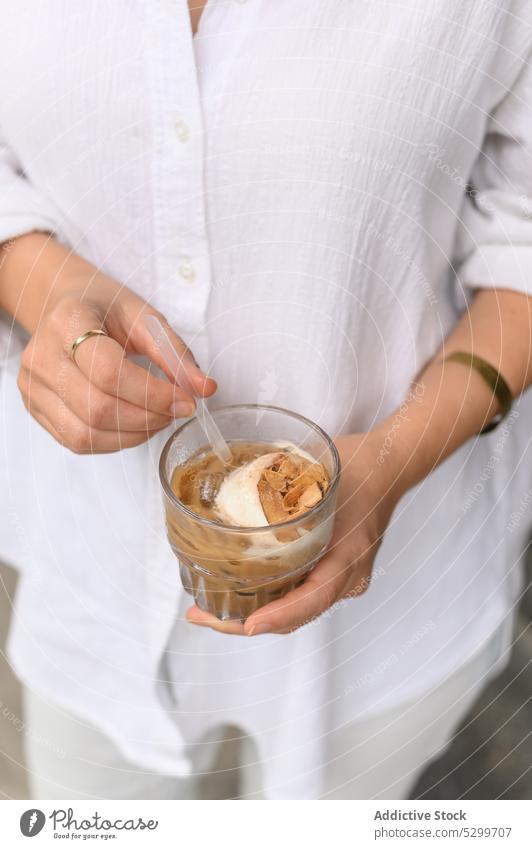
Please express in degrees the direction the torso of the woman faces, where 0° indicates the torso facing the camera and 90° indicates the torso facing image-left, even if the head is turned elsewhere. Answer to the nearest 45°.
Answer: approximately 0°
